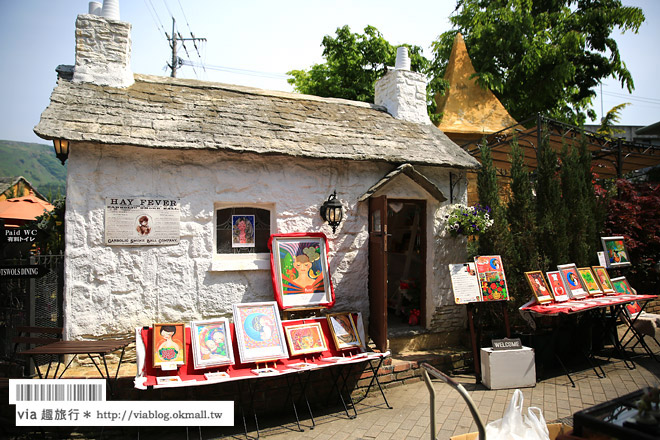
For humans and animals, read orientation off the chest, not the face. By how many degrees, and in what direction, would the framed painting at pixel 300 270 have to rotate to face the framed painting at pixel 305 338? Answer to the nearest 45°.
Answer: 0° — it already faces it

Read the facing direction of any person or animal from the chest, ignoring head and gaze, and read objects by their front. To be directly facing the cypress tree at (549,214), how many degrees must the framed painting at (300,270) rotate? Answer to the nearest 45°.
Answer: approximately 90° to its left

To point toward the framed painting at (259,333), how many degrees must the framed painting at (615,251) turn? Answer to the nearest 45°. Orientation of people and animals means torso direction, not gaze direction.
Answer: approximately 45° to its right

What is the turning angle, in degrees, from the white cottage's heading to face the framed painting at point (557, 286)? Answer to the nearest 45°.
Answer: approximately 90° to its left

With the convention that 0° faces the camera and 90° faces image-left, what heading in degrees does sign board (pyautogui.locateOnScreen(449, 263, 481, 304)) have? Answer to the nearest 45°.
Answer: approximately 0°

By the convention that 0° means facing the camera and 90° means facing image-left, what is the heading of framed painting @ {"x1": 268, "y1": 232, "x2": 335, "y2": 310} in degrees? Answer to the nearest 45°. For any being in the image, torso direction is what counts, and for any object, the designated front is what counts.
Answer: approximately 0°

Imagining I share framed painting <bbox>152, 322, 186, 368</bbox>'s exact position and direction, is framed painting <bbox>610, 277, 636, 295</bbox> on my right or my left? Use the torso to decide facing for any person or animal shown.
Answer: on my left

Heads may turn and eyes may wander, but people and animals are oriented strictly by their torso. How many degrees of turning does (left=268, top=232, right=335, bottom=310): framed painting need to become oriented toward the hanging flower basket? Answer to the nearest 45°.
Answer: approximately 90° to its left

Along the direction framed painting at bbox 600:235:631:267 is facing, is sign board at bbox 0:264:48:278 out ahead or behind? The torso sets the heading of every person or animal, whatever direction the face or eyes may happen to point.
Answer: ahead

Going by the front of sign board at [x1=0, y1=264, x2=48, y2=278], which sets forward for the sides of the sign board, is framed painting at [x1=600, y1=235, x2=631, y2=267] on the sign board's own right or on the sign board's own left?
on the sign board's own left

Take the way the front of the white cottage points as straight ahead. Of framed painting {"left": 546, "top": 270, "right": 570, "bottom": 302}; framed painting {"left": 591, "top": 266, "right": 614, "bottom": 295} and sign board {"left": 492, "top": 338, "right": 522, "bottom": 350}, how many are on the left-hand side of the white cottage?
3
